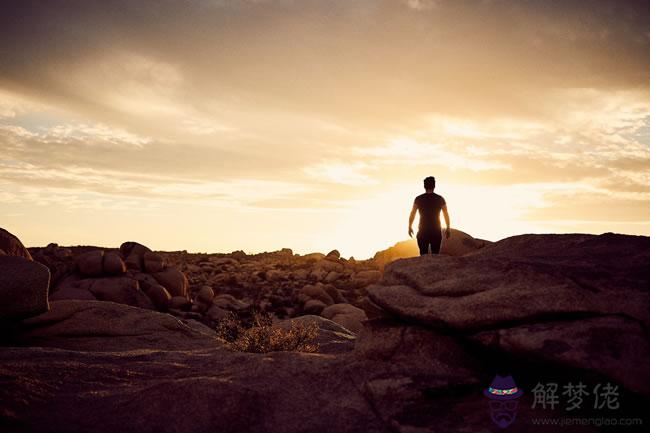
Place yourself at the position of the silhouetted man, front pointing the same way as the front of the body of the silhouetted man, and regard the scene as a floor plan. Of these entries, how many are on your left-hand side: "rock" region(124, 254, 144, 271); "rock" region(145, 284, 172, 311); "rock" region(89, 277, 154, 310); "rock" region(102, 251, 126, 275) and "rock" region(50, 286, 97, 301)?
5

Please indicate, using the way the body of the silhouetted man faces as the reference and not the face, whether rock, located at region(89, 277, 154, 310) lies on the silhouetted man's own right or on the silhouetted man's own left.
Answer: on the silhouetted man's own left

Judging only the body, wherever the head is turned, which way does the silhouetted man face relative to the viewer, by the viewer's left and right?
facing away from the viewer

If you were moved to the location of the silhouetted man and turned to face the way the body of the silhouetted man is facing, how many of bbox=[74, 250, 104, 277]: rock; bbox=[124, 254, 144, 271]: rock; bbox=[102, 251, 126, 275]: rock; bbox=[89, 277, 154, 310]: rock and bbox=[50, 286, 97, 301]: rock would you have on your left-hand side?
5

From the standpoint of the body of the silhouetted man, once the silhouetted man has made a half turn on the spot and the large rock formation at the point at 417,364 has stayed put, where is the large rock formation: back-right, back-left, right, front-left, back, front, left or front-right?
front

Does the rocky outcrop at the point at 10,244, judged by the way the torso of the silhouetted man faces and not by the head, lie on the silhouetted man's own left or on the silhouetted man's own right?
on the silhouetted man's own left

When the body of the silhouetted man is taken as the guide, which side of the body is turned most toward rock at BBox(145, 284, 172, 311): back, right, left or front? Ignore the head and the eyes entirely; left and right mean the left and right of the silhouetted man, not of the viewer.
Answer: left

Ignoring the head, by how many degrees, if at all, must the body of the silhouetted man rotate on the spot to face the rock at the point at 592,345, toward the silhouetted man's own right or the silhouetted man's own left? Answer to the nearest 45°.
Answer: approximately 180°

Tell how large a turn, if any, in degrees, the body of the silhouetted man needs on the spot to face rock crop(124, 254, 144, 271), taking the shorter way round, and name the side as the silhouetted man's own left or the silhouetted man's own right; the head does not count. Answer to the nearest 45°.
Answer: approximately 90° to the silhouetted man's own left

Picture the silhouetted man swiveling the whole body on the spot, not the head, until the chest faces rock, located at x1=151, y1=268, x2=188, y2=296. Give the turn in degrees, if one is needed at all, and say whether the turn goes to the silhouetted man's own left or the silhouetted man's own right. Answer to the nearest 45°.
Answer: approximately 90° to the silhouetted man's own left

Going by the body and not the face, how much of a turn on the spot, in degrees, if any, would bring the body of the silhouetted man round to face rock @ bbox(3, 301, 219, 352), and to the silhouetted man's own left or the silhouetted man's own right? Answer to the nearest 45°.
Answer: approximately 135° to the silhouetted man's own left

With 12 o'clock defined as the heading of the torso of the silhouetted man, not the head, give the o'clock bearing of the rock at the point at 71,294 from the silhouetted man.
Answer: The rock is roughly at 9 o'clock from the silhouetted man.

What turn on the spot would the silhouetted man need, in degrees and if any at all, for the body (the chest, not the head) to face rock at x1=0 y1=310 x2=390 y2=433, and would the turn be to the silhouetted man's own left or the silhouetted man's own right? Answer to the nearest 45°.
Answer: approximately 180°
